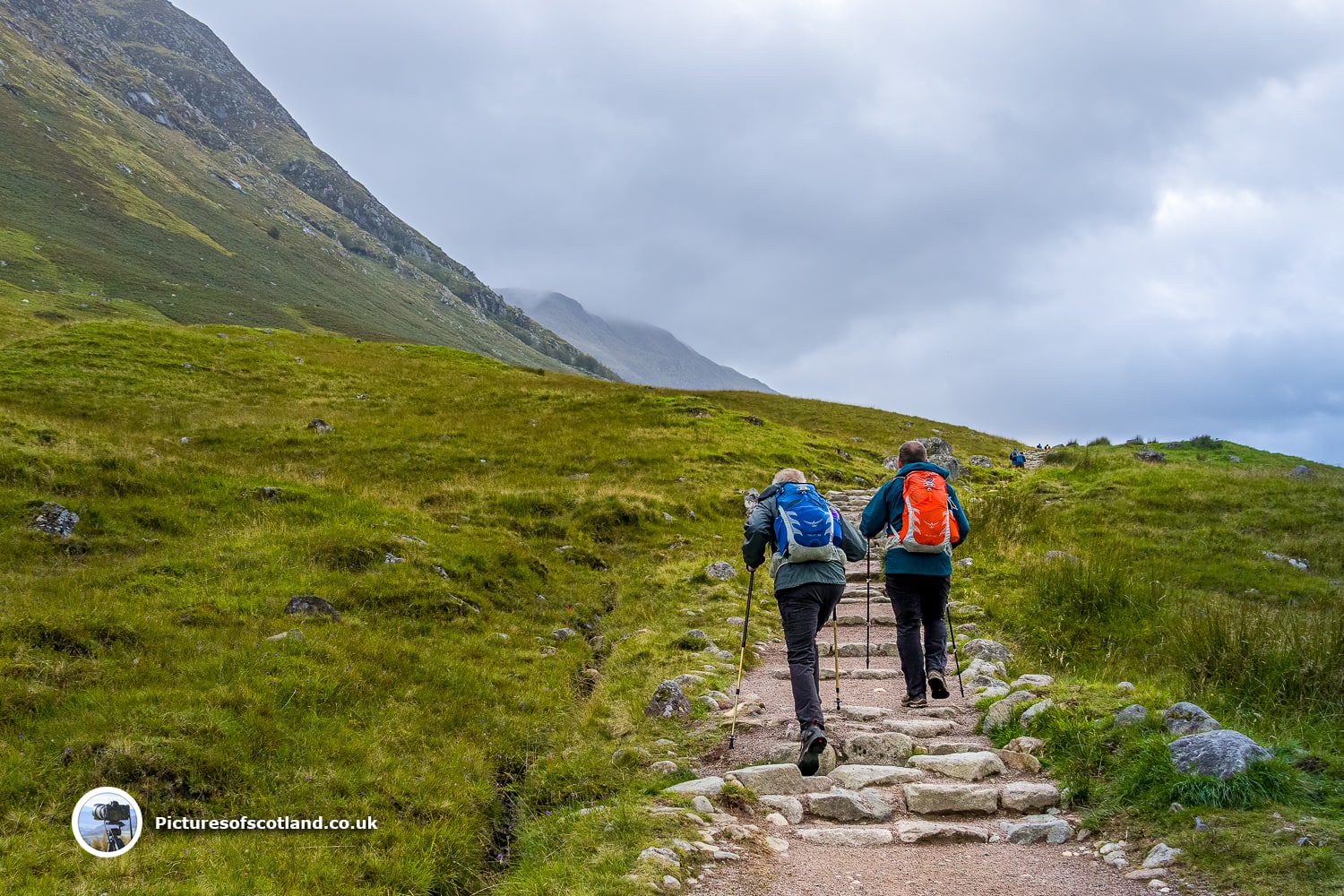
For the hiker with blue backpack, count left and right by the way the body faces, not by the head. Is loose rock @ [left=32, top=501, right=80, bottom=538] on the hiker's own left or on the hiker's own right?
on the hiker's own left

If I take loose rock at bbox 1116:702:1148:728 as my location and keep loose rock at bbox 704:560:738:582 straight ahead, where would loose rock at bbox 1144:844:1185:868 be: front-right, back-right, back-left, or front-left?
back-left

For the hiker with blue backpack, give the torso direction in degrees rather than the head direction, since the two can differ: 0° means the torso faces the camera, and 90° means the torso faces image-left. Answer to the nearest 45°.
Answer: approximately 180°

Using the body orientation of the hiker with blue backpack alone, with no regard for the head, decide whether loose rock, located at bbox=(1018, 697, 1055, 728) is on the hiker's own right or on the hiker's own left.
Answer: on the hiker's own right

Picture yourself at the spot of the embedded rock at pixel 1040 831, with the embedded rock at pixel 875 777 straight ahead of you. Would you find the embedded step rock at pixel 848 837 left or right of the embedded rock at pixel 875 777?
left

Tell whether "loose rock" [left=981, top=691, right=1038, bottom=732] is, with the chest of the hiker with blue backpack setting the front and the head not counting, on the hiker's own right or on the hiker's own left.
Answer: on the hiker's own right
